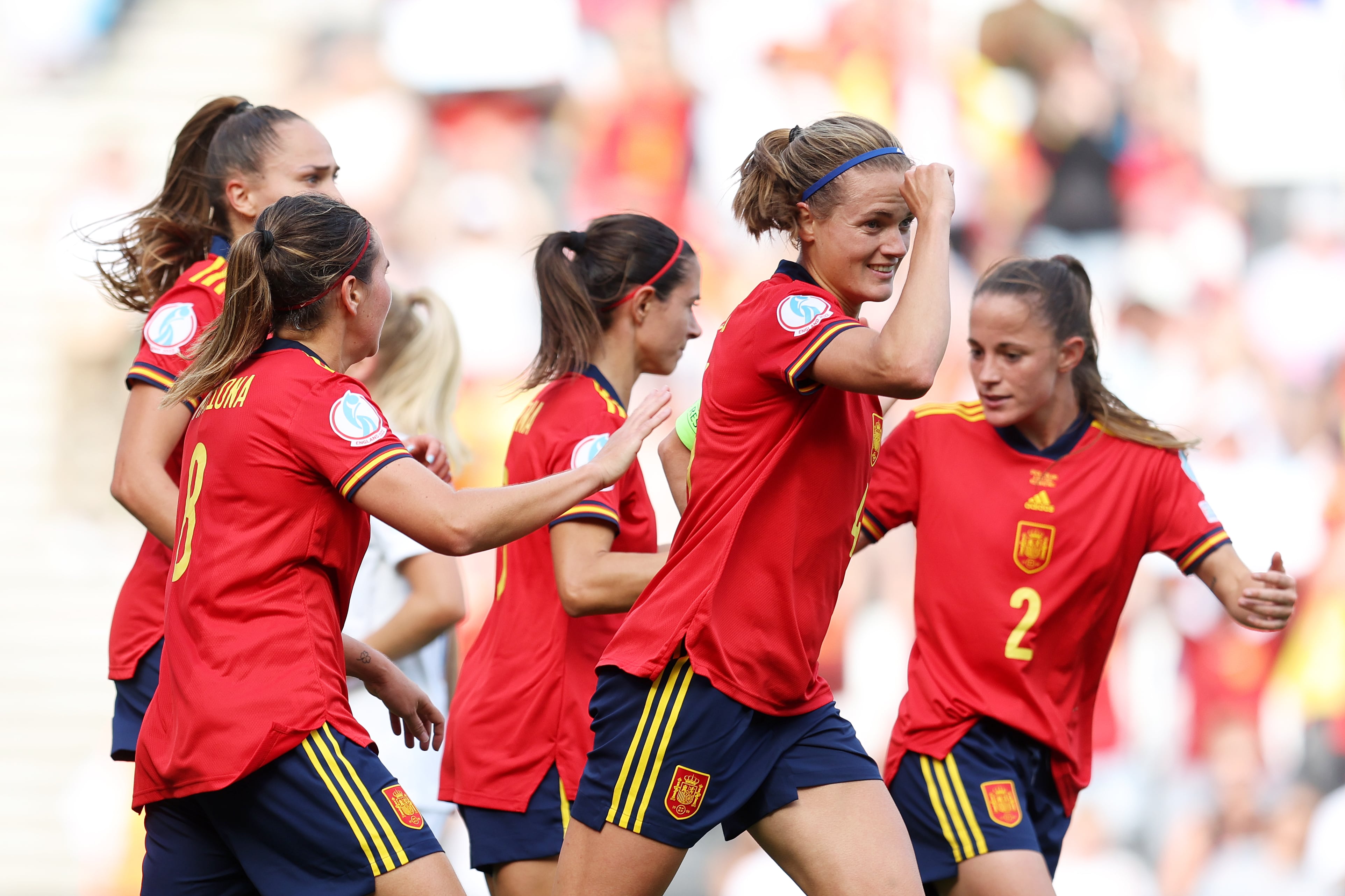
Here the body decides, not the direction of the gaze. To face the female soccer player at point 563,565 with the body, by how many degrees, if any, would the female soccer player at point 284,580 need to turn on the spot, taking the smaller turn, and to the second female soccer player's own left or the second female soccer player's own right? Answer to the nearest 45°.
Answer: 0° — they already face them

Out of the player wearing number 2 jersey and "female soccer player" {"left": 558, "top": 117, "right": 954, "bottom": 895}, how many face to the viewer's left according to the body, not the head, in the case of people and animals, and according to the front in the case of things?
0

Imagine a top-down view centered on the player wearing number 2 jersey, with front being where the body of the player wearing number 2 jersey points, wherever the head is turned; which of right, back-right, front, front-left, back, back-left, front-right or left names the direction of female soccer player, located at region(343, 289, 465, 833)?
right

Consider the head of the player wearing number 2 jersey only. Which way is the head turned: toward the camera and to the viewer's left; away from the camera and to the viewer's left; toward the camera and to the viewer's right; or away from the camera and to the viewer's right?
toward the camera and to the viewer's left

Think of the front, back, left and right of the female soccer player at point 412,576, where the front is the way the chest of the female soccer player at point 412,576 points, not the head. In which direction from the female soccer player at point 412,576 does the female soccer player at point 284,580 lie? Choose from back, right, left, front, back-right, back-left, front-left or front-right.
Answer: left

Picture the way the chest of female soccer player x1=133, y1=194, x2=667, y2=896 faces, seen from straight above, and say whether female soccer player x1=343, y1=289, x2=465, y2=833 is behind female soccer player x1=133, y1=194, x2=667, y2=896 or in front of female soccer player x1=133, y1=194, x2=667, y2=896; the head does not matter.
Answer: in front

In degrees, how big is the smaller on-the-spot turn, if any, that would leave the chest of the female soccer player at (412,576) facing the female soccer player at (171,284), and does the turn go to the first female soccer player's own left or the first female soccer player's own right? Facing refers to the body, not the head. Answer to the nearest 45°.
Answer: approximately 45° to the first female soccer player's own left

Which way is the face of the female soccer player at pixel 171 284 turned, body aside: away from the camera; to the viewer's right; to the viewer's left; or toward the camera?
to the viewer's right

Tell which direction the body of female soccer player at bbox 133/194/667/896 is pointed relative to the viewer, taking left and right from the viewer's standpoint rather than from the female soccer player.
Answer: facing away from the viewer and to the right of the viewer

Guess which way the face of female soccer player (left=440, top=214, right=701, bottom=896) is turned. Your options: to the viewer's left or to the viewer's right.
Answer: to the viewer's right
